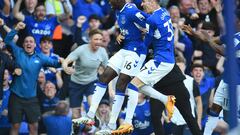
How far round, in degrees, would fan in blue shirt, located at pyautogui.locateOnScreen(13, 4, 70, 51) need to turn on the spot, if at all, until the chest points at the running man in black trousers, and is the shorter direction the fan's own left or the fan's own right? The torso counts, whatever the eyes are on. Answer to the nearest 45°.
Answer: approximately 45° to the fan's own left

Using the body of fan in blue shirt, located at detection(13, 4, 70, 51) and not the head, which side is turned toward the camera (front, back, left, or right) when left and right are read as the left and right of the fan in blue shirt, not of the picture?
front
